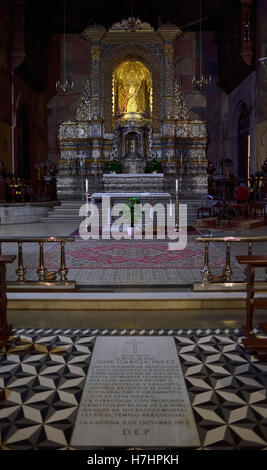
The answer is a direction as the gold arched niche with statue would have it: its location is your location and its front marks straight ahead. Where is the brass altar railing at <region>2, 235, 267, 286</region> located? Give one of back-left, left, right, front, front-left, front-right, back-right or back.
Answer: front

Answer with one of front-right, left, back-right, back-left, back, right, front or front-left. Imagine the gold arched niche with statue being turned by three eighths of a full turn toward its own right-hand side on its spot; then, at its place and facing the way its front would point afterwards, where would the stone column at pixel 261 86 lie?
back

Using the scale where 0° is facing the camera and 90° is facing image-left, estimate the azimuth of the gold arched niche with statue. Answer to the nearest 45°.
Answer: approximately 0°

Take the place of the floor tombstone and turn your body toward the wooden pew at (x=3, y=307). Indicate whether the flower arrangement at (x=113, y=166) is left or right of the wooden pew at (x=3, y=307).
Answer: right

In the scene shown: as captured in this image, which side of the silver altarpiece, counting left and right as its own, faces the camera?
front

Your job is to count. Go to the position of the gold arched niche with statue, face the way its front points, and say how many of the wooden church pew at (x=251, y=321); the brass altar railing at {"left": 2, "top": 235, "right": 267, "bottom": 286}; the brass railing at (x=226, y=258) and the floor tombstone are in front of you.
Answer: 4

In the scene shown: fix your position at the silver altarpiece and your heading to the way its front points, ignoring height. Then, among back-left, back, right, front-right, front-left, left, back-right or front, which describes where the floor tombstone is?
front

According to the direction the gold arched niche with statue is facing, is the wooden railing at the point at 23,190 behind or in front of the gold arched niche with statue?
in front

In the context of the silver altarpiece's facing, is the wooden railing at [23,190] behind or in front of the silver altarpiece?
in front

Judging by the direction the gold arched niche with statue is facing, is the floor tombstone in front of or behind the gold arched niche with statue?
in front

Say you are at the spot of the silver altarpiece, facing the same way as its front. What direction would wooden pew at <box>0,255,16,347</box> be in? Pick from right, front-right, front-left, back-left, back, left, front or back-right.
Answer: front

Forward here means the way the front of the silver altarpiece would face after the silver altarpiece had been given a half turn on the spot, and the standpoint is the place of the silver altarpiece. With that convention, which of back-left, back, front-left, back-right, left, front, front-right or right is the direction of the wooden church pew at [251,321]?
back

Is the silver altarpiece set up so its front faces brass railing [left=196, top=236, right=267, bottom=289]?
yes
